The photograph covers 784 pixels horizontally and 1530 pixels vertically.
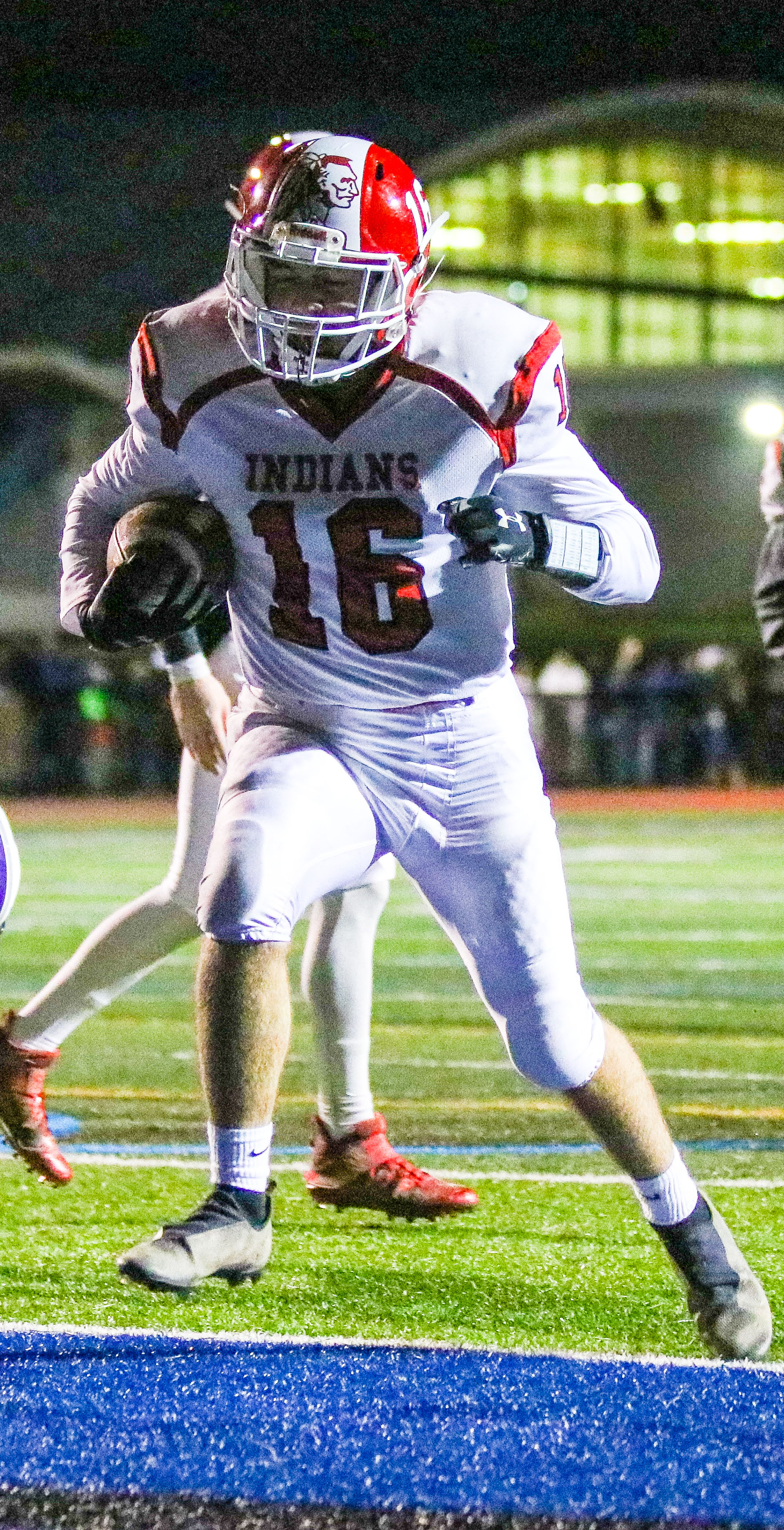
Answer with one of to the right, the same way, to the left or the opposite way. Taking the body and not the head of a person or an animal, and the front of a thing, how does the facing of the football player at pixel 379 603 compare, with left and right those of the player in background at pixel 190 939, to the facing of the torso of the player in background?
to the right

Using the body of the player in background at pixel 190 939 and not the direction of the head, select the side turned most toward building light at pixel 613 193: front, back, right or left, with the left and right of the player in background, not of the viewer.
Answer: left

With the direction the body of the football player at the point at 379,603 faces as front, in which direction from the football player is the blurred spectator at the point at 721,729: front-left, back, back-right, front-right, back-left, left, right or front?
back

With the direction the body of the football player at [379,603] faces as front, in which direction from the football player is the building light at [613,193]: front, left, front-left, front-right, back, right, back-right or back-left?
back

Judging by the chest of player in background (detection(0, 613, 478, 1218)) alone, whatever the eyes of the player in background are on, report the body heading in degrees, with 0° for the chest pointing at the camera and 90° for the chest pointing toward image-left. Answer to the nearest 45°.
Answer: approximately 270°

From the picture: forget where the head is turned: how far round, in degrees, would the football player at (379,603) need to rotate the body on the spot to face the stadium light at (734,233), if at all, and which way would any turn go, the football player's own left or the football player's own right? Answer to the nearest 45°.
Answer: approximately 180°

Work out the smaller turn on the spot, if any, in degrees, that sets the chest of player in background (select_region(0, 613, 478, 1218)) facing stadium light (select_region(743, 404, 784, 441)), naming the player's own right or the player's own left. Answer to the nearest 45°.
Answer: approximately 90° to the player's own left

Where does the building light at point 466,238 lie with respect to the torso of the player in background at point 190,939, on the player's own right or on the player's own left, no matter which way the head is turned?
on the player's own left

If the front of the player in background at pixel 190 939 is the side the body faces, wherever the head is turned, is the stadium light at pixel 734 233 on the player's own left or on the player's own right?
on the player's own left

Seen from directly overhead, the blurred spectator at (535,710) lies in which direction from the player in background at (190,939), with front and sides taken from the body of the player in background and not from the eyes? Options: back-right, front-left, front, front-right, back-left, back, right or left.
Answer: left

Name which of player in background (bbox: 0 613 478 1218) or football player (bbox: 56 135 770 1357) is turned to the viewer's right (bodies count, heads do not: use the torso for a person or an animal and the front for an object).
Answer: the player in background

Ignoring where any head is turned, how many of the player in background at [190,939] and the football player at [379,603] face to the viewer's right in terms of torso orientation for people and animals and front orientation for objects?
1
